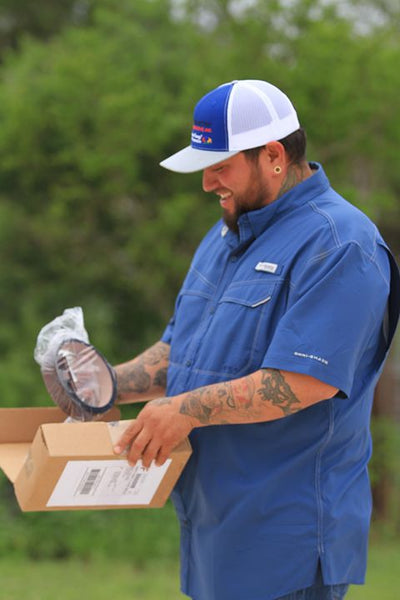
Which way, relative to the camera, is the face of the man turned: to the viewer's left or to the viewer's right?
to the viewer's left

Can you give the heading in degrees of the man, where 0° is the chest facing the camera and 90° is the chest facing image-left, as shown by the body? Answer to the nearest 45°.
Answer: approximately 45°

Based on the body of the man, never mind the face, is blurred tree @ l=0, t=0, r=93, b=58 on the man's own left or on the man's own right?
on the man's own right
